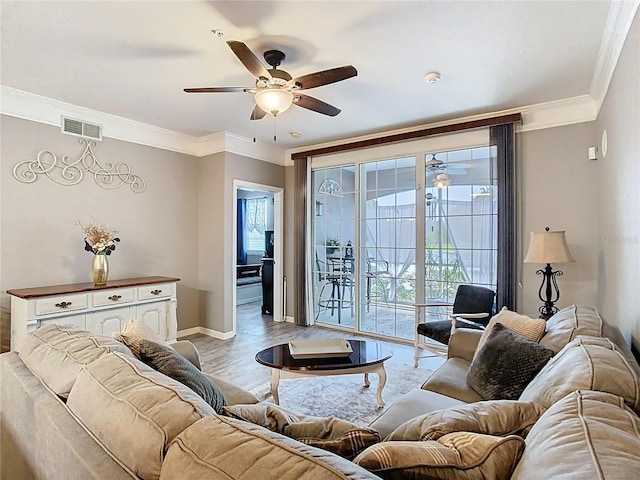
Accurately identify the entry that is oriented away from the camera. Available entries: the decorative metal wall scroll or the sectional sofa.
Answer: the sectional sofa

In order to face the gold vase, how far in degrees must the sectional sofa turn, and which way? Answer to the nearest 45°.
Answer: approximately 45° to its left

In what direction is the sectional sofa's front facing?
away from the camera

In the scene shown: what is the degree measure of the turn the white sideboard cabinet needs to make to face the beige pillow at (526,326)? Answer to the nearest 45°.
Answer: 0° — it already faces it

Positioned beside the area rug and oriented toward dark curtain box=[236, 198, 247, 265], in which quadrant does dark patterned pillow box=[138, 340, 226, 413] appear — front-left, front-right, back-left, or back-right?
back-left

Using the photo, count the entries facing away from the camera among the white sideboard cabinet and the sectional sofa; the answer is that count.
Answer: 1

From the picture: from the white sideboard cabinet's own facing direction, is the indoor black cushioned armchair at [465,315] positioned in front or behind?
in front

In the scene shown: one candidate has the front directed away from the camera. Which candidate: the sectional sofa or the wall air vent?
the sectional sofa

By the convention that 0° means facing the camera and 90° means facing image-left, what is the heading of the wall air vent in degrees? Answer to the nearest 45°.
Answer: approximately 315°

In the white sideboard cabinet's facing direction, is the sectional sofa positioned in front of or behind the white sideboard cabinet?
in front

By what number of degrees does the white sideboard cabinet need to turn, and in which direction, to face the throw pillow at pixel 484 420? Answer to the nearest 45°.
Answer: approximately 45° to its right
